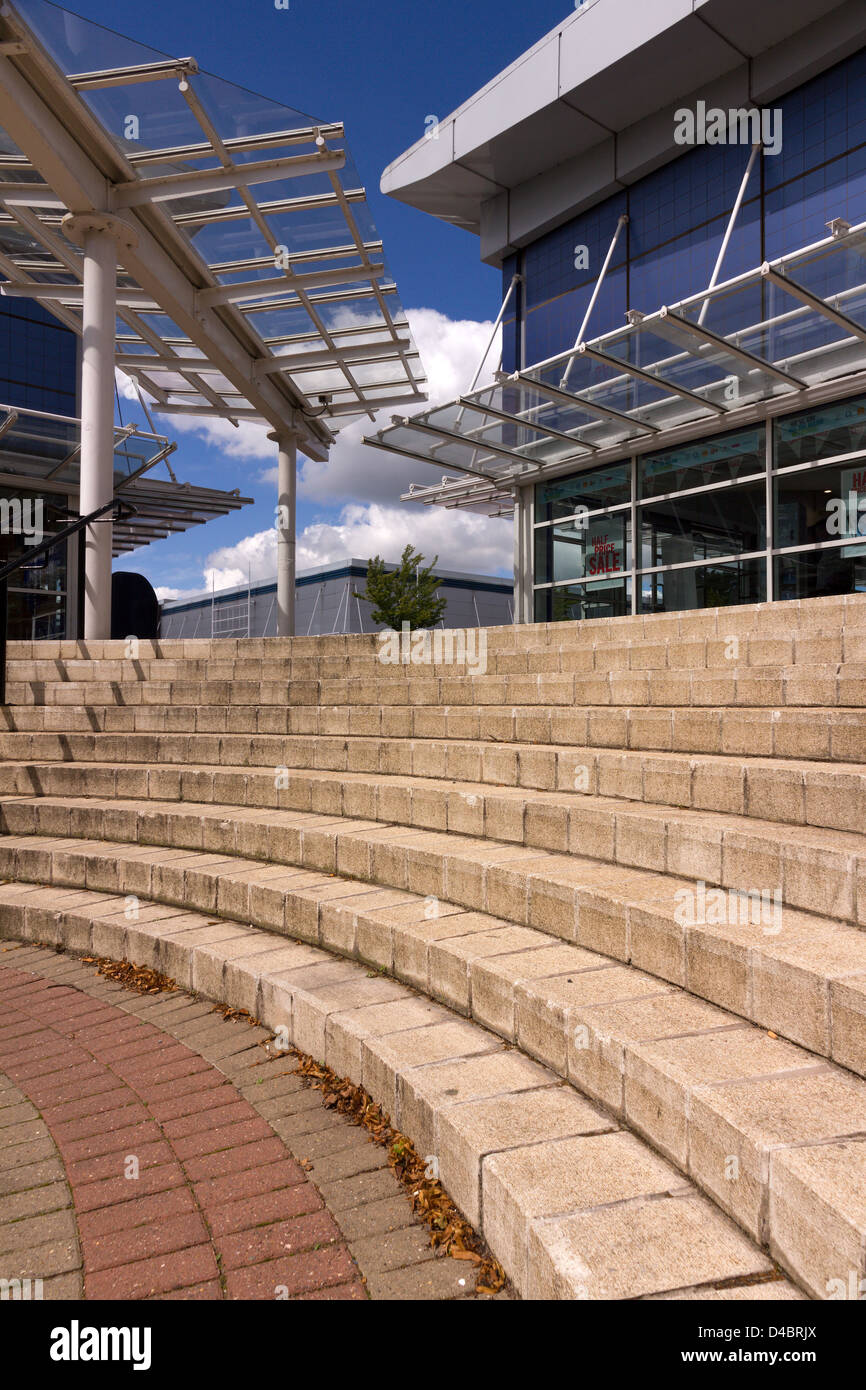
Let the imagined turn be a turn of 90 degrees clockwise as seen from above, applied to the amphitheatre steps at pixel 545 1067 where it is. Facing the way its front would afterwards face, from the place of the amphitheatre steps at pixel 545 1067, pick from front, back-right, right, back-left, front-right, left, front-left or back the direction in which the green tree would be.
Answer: front-right

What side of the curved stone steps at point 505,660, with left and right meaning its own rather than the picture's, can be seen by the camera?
front

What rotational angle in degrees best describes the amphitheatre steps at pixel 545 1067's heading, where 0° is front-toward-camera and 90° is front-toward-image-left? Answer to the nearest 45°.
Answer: approximately 45°

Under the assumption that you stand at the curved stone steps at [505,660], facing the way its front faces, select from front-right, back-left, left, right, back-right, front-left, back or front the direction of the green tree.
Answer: back

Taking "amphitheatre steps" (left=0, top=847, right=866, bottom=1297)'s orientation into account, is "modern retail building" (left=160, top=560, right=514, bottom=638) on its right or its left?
on its right

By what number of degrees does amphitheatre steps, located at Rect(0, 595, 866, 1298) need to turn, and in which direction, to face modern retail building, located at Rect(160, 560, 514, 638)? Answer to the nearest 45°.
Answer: approximately 135° to its right

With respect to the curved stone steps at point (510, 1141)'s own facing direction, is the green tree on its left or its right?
on its right

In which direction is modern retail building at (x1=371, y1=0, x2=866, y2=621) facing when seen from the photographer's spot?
facing the viewer and to the left of the viewer

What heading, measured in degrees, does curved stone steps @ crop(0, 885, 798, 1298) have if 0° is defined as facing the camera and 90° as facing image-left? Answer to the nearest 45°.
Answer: approximately 45°
